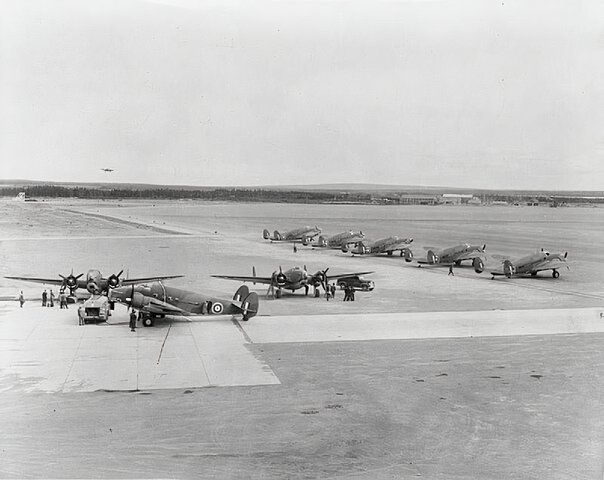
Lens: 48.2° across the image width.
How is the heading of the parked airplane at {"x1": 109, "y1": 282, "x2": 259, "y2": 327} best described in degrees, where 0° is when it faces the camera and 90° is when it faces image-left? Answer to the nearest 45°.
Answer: approximately 90°
